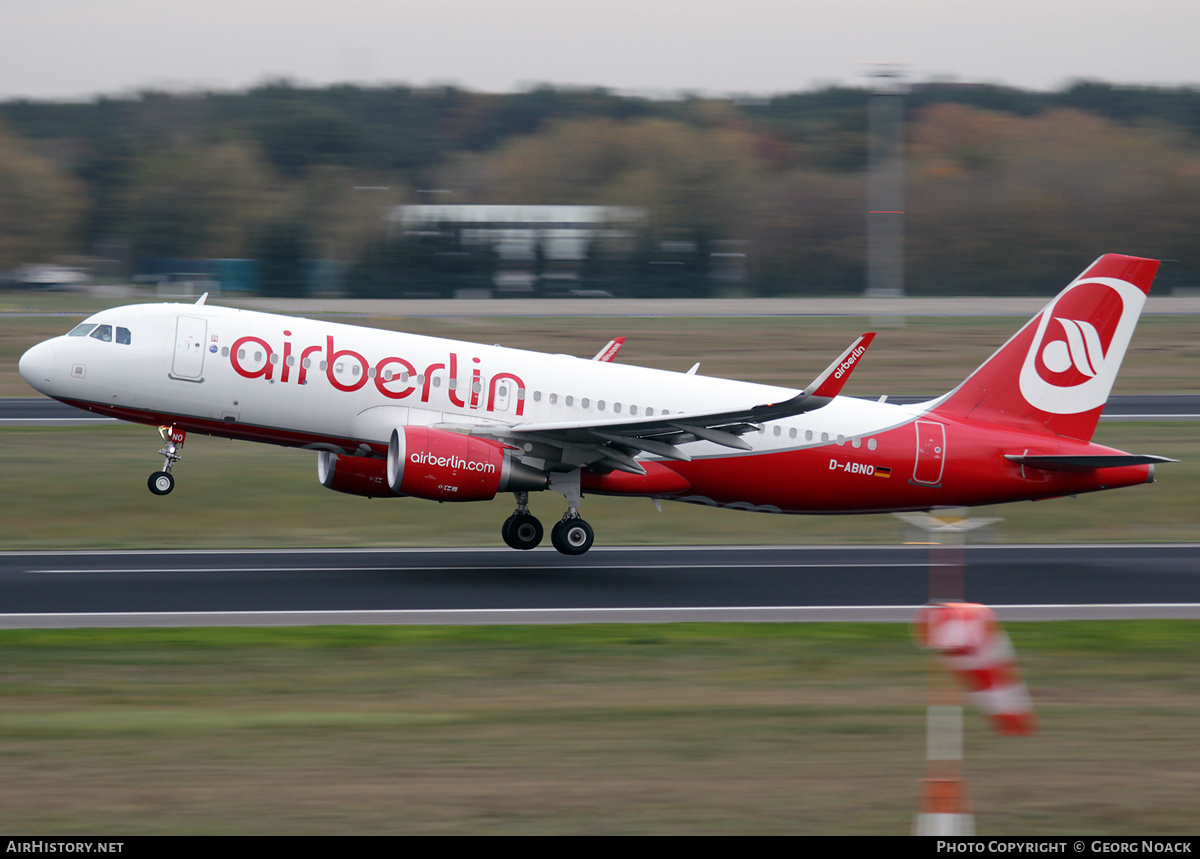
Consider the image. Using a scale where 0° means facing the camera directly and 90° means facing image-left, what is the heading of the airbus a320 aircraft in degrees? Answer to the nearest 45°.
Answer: approximately 90°

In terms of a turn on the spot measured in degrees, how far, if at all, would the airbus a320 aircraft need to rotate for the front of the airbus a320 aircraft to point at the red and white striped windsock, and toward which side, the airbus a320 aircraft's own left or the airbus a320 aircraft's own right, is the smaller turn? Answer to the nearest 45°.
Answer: approximately 90° to the airbus a320 aircraft's own left
